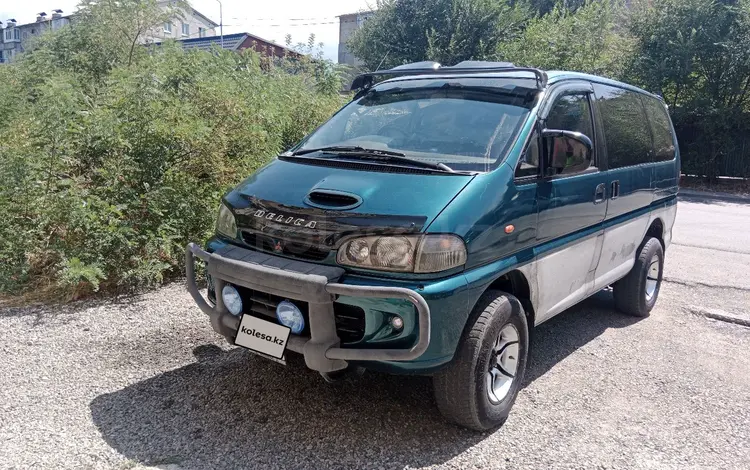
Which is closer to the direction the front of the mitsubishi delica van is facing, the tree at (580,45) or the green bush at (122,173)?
the green bush

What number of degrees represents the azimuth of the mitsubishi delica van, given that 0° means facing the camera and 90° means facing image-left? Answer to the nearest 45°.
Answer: approximately 45°

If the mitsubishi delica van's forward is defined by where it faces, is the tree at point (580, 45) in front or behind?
behind

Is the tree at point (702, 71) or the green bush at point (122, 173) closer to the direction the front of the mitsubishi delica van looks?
the green bush

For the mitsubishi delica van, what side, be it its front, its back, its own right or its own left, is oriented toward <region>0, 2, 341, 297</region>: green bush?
right

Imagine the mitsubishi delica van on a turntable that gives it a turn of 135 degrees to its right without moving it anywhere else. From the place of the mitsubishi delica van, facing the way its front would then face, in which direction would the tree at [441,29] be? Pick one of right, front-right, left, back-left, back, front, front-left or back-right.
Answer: front
